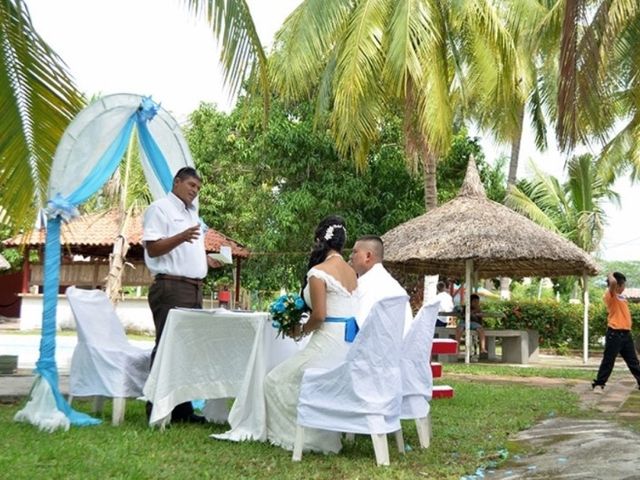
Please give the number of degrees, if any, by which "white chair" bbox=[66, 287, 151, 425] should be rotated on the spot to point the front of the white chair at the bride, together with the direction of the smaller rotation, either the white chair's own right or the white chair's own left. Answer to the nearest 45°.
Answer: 0° — it already faces them

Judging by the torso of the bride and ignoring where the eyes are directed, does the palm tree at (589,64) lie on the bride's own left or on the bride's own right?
on the bride's own right

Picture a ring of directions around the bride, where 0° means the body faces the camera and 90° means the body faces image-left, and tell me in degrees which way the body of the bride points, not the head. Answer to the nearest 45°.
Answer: approximately 135°

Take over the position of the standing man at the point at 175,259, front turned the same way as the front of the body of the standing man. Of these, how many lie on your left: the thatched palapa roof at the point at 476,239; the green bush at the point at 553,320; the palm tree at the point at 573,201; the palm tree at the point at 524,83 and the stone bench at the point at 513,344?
5

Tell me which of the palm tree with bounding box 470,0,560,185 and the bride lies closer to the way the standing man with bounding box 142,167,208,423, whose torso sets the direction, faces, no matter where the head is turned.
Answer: the bride

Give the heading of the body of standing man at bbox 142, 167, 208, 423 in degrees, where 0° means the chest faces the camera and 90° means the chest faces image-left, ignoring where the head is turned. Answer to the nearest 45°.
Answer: approximately 315°

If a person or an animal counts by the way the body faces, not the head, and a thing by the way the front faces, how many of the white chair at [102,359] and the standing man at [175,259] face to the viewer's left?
0

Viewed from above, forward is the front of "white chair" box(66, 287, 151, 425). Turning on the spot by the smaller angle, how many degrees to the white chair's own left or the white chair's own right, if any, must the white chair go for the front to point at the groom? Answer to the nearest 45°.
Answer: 0° — it already faces them

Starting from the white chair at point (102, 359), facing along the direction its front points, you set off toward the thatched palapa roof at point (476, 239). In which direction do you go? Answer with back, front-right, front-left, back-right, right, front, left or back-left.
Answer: left

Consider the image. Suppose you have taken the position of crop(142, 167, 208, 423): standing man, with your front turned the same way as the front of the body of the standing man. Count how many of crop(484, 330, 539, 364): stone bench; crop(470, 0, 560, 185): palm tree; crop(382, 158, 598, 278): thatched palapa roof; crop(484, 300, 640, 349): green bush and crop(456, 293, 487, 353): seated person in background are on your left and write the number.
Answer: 5

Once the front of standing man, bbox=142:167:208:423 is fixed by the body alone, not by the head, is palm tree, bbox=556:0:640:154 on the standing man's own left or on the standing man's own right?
on the standing man's own left
